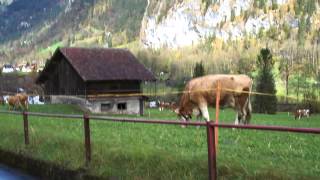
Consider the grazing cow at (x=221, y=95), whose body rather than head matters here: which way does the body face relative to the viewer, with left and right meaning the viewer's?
facing to the left of the viewer

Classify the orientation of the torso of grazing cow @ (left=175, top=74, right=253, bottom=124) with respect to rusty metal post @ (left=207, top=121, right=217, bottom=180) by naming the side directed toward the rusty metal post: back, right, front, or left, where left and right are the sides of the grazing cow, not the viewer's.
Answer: left
